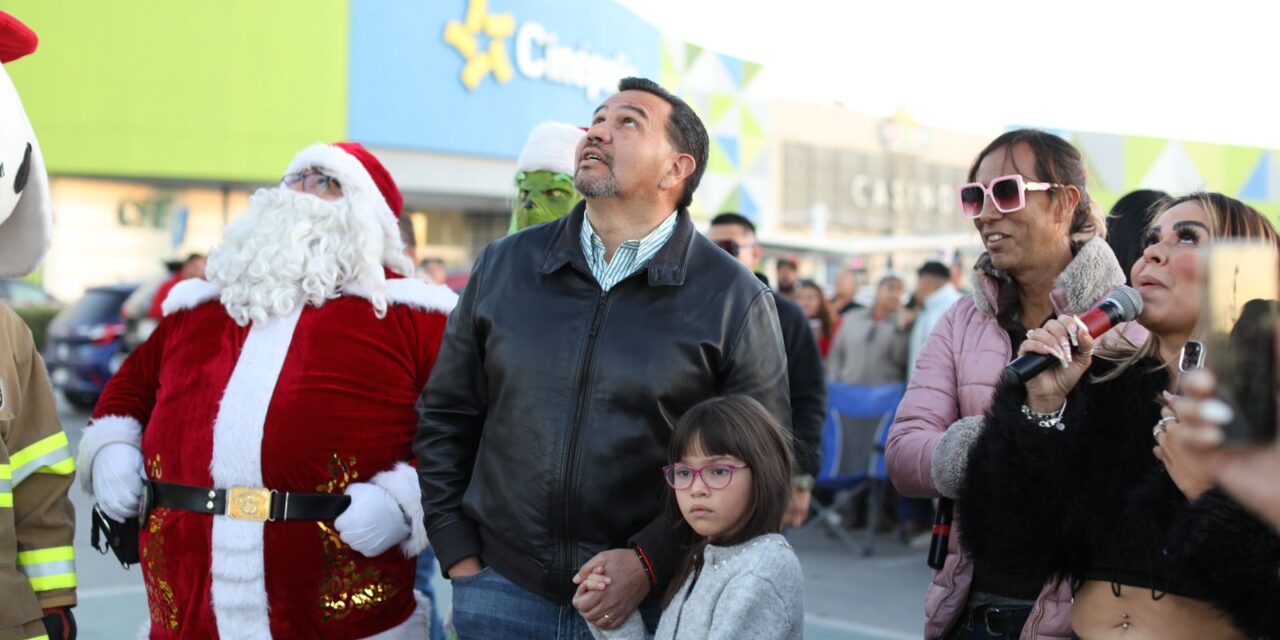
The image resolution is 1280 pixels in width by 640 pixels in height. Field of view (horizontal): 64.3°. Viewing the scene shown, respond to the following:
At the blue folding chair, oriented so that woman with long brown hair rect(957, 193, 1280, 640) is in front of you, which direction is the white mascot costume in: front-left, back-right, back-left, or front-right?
front-right

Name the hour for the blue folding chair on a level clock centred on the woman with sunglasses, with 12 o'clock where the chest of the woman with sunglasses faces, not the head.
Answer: The blue folding chair is roughly at 4 o'clock from the woman with sunglasses.

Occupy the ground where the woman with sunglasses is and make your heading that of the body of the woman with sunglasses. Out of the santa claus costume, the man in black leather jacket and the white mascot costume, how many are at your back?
0

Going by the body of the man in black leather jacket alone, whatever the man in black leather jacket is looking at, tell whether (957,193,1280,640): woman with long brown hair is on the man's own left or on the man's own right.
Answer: on the man's own left

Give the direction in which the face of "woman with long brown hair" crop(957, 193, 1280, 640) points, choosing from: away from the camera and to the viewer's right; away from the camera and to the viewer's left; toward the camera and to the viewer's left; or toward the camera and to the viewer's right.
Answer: toward the camera and to the viewer's left

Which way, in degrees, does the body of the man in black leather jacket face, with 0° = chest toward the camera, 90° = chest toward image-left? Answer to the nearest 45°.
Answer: approximately 0°

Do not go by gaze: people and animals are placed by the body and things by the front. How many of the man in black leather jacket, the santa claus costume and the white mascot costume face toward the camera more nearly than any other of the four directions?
3

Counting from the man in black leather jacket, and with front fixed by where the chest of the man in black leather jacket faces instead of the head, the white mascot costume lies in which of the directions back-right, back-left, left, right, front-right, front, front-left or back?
right

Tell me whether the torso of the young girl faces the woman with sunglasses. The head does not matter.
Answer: no

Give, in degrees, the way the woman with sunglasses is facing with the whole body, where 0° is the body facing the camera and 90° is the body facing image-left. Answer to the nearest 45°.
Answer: approximately 45°

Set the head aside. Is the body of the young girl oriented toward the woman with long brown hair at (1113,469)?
no

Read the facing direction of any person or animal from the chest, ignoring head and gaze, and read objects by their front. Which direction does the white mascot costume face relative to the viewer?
toward the camera

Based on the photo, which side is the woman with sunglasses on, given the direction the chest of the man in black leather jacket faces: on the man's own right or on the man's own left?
on the man's own left

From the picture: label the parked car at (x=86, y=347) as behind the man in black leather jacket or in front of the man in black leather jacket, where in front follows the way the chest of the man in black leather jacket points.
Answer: behind

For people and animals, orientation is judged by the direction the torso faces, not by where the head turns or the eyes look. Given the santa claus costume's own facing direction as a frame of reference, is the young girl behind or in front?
in front
